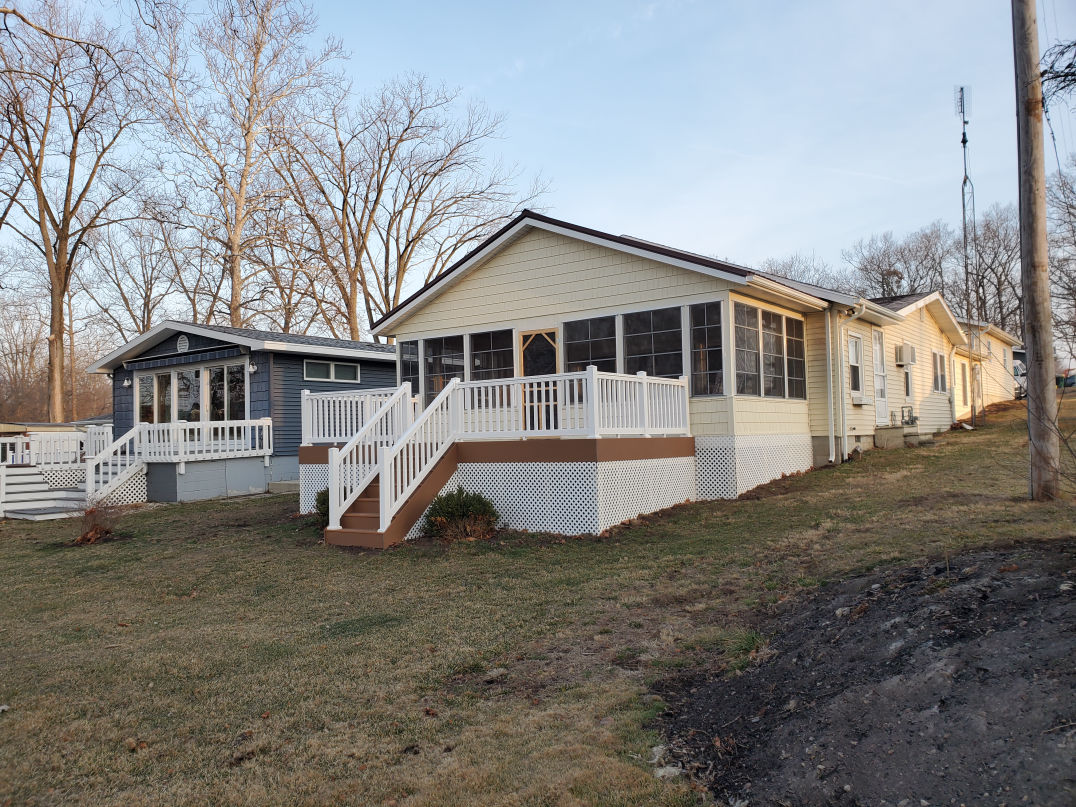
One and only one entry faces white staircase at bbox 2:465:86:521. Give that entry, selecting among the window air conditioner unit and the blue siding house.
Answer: the blue siding house

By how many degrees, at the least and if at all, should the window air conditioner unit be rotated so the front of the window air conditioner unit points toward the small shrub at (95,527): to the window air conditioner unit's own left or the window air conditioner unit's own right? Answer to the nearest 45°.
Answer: approximately 90° to the window air conditioner unit's own right

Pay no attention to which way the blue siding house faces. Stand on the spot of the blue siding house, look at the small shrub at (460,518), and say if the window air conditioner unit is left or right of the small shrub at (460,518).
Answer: left

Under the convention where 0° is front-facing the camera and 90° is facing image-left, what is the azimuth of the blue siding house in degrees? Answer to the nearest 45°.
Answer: approximately 45°

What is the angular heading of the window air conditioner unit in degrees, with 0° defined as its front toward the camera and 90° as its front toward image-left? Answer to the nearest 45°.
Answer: approximately 315°

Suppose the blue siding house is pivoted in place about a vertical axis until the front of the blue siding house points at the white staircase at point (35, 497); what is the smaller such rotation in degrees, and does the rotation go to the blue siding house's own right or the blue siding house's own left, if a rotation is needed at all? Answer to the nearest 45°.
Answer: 0° — it already faces it

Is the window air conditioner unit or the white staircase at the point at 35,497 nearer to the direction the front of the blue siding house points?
the white staircase

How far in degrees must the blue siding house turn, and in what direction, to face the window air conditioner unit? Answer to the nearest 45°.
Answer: approximately 90° to its left

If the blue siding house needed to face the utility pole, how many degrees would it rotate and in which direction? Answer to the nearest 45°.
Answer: approximately 90° to its left

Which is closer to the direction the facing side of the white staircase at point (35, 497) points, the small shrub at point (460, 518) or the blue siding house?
the small shrub
